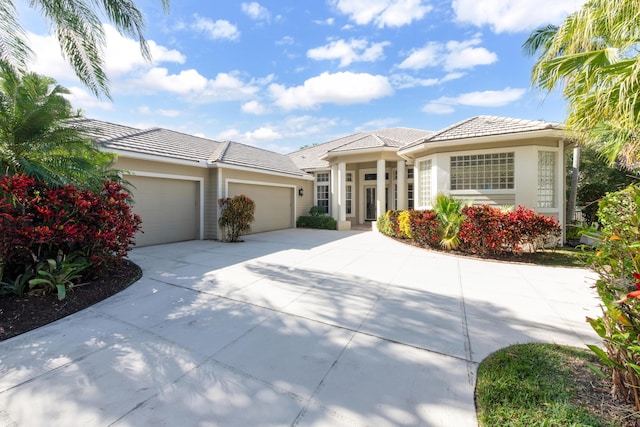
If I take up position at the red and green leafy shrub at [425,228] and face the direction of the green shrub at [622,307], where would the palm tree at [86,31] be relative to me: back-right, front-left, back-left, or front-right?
front-right

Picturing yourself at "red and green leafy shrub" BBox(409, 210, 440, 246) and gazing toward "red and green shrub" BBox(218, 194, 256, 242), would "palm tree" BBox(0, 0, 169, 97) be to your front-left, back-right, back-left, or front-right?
front-left

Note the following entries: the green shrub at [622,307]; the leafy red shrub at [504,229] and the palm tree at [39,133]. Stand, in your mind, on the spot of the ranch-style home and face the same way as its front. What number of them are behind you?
0

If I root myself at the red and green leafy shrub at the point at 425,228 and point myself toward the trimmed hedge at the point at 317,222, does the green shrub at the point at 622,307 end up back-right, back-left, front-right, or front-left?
back-left

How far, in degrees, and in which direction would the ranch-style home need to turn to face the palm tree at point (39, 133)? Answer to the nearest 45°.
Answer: approximately 45° to its right

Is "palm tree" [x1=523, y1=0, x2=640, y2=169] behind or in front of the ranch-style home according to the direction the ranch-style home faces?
in front

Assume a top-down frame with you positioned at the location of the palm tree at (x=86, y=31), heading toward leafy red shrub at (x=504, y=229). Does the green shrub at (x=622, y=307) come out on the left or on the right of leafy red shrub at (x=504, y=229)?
right

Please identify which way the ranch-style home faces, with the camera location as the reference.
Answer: facing the viewer

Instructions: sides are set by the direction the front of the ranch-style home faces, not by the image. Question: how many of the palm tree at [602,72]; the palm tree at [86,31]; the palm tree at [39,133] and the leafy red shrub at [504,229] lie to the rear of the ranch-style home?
0

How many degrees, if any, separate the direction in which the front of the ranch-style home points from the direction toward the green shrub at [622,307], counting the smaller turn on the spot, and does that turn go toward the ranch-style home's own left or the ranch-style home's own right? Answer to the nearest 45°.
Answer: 0° — it already faces it

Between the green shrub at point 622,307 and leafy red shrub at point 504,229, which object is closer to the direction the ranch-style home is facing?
the green shrub

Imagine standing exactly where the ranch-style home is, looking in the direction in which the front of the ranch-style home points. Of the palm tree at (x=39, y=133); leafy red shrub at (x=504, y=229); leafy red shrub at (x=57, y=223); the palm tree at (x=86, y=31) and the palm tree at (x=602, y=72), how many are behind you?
0

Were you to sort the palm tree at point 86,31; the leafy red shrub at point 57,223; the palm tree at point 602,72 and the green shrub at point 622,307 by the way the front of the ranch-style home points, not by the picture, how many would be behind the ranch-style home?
0
